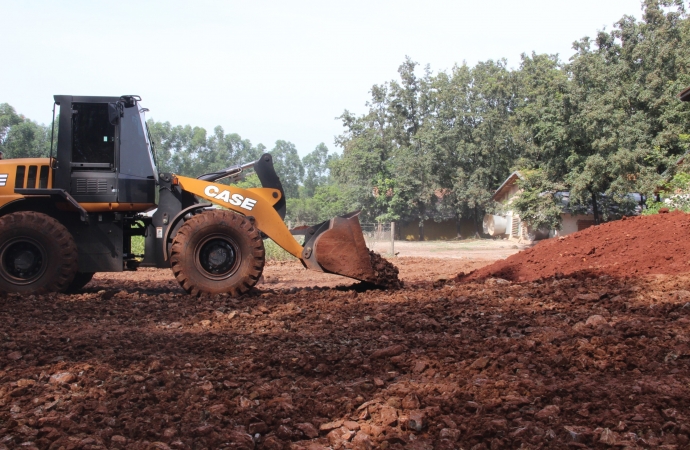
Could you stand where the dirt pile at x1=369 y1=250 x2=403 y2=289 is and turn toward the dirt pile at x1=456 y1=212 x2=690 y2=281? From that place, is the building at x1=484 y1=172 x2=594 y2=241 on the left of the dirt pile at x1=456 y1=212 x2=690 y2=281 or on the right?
left

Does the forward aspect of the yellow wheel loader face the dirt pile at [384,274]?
yes

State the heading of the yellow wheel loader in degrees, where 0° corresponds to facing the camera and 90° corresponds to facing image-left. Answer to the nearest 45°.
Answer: approximately 270°

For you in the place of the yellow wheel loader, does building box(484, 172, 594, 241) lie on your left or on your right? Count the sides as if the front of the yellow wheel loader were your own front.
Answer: on your left

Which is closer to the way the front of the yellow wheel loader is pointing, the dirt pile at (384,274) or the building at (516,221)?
the dirt pile
